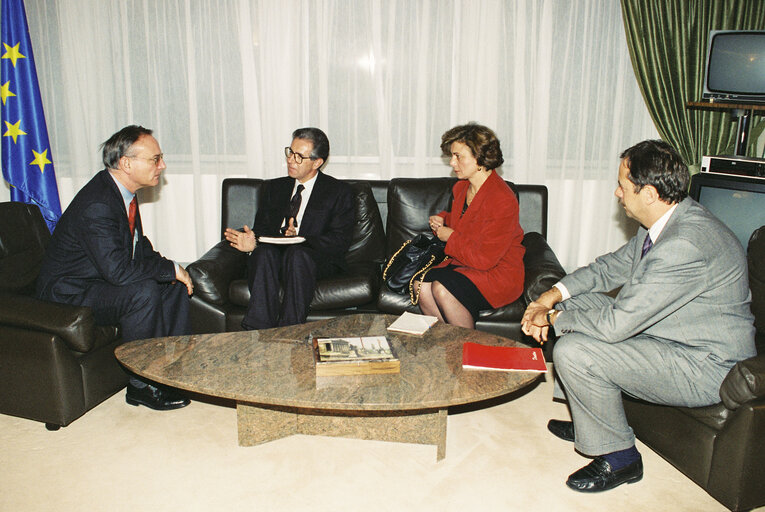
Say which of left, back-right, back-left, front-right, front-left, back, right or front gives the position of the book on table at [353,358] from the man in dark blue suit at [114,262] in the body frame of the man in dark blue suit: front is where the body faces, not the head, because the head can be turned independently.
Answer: front-right

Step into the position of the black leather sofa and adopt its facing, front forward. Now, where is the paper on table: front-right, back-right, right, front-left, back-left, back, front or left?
front

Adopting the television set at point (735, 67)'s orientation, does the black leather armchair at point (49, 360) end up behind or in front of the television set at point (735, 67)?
in front

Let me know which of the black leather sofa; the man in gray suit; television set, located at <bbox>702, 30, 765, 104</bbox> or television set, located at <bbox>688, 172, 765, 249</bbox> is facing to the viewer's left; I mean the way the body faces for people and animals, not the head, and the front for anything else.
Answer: the man in gray suit

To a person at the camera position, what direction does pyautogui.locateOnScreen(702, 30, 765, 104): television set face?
facing the viewer

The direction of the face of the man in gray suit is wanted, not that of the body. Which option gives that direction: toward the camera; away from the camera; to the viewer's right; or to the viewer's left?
to the viewer's left

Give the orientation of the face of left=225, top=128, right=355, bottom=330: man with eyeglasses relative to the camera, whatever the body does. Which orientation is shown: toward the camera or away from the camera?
toward the camera

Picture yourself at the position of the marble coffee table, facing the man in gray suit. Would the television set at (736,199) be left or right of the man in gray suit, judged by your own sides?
left

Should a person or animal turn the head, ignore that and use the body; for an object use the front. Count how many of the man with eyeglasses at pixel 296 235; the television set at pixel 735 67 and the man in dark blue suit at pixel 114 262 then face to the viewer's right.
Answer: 1

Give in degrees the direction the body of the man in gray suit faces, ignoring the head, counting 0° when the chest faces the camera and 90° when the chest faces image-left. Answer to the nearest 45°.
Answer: approximately 90°

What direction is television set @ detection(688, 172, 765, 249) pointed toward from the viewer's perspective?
toward the camera
